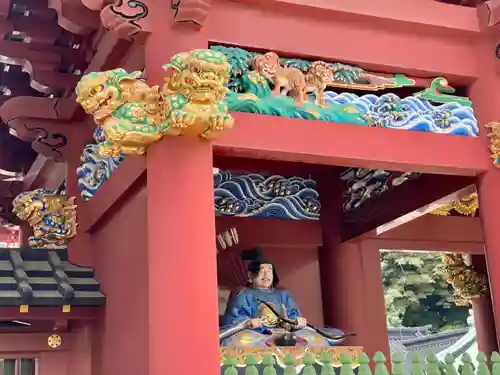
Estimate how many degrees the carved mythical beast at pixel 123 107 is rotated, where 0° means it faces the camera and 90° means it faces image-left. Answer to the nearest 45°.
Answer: approximately 90°
